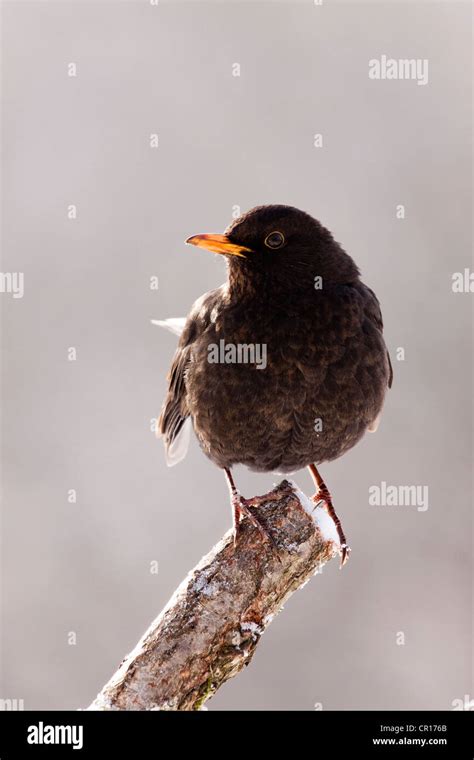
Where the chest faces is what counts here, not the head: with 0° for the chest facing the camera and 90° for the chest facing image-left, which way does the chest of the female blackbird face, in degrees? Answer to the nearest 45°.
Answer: approximately 0°
